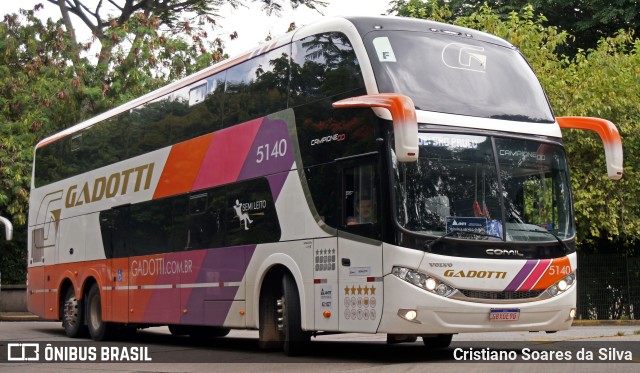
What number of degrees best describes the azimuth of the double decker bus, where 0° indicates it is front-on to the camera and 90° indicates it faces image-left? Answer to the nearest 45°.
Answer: approximately 315°
